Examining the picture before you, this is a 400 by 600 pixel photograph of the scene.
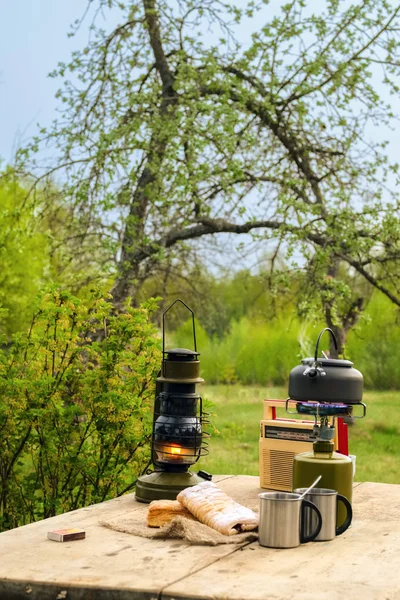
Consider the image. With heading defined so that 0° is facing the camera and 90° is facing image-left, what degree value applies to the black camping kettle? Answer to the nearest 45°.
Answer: approximately 45°

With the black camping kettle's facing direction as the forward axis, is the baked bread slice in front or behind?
in front

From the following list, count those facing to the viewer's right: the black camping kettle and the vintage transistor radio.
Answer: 0

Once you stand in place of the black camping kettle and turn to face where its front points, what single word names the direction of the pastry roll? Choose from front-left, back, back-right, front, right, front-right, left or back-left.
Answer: front

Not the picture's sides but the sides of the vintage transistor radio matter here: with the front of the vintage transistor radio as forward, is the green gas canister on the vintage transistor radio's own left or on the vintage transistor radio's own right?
on the vintage transistor radio's own left

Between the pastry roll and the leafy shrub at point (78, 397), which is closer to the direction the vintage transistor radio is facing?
the pastry roll

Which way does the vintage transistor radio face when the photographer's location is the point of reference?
facing the viewer and to the left of the viewer

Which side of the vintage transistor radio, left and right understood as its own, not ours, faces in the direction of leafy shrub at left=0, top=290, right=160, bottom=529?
right
